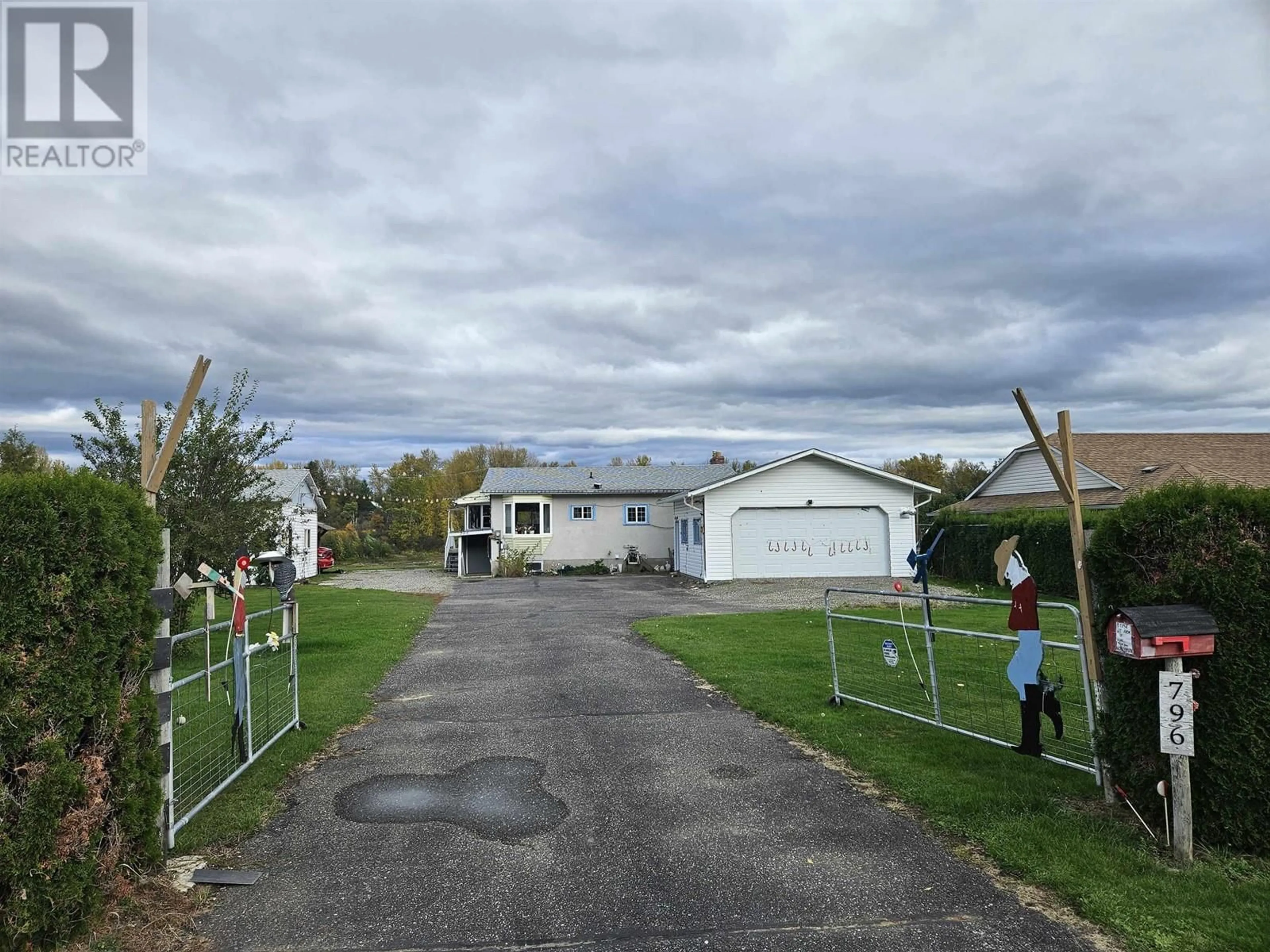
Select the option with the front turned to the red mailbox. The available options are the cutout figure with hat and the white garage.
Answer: the white garage

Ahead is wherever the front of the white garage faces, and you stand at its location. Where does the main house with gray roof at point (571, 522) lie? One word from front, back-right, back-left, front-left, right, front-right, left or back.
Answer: back-right

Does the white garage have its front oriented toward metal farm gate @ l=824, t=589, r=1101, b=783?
yes

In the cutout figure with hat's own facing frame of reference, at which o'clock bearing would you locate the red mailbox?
The red mailbox is roughly at 8 o'clock from the cutout figure with hat.

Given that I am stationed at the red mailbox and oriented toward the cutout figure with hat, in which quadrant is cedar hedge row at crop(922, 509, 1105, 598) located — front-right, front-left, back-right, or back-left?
front-right

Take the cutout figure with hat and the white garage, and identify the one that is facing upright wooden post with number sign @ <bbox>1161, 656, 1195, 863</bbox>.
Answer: the white garage

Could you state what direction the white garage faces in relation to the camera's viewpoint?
facing the viewer

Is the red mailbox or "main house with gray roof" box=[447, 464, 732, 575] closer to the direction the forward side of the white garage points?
the red mailbox

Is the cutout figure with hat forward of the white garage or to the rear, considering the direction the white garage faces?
forward

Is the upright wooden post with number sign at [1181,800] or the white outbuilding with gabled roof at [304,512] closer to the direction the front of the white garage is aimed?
the upright wooden post with number sign

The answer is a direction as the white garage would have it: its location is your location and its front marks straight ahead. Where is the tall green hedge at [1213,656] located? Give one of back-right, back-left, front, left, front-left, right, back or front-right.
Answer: front

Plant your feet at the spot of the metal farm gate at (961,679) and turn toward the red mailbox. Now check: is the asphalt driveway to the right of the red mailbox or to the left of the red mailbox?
right

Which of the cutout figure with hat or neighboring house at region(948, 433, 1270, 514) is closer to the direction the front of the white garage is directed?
the cutout figure with hat
